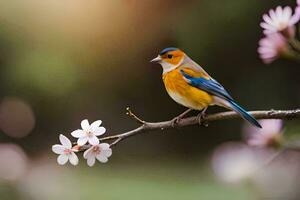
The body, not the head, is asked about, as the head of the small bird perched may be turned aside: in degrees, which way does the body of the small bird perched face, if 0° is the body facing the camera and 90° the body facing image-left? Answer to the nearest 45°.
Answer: approximately 90°

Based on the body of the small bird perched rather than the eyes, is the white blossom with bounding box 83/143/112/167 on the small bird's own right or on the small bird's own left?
on the small bird's own left
